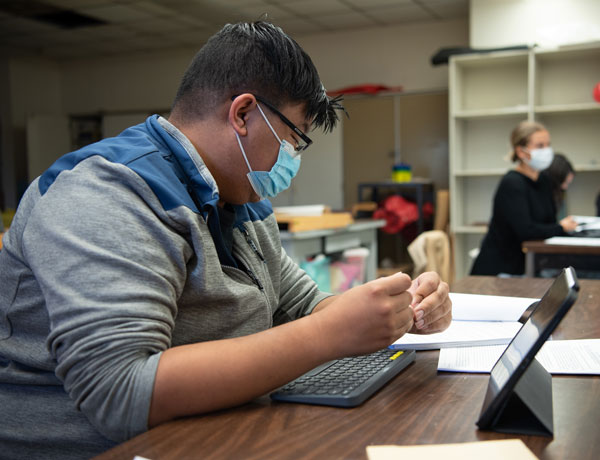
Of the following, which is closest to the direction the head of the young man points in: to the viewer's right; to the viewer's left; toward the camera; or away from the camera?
to the viewer's right

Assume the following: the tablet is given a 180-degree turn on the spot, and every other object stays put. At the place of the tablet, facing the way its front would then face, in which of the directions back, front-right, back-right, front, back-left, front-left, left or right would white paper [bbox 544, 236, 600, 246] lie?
left

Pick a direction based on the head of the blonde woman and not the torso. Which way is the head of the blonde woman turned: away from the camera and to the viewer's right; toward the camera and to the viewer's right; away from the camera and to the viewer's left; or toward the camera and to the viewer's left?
toward the camera and to the viewer's right

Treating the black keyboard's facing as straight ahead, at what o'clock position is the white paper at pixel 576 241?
The white paper is roughly at 4 o'clock from the black keyboard.

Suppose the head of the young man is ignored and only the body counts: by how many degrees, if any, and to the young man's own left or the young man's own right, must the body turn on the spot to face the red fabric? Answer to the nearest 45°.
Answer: approximately 90° to the young man's own left

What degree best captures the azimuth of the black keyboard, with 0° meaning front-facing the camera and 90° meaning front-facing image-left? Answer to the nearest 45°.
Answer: approximately 90°

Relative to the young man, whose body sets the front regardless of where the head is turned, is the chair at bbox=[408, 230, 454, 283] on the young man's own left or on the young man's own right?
on the young man's own left

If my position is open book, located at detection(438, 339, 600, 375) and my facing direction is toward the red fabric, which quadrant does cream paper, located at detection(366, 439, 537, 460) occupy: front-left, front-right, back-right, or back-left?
back-left

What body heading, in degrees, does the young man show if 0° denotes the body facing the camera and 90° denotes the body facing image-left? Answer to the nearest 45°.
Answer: approximately 270°

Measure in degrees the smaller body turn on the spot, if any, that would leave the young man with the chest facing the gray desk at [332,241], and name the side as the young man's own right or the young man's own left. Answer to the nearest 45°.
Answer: approximately 90° to the young man's own left

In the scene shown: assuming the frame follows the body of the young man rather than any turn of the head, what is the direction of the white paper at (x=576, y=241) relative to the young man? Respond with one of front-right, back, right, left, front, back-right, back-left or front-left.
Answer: front-left

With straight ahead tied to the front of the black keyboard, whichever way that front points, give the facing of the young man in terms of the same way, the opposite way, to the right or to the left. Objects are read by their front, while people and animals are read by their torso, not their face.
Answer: the opposite way

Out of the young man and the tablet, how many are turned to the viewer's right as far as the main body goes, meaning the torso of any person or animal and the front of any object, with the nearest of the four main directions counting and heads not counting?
1
